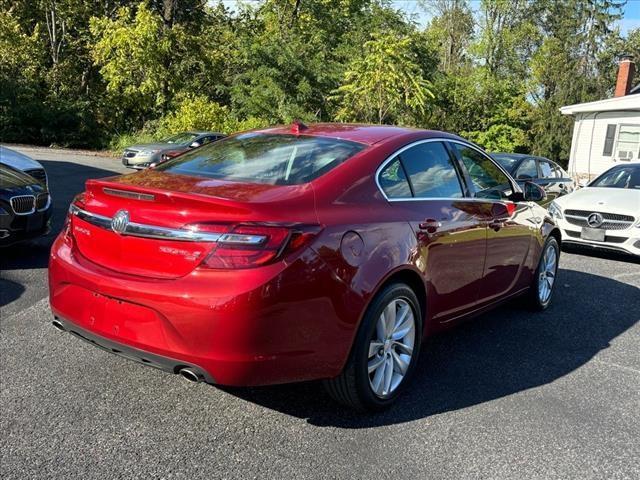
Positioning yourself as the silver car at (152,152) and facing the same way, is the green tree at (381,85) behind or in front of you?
behind

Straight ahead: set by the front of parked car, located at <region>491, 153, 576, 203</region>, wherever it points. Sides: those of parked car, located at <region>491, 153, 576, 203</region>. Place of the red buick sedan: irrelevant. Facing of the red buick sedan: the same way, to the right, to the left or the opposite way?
the opposite way

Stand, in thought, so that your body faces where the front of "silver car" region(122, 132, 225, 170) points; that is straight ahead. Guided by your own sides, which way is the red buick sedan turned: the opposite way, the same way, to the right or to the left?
the opposite way

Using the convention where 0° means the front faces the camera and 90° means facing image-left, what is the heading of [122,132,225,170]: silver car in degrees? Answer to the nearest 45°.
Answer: approximately 45°

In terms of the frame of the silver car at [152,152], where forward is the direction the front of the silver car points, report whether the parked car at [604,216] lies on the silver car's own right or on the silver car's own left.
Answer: on the silver car's own left

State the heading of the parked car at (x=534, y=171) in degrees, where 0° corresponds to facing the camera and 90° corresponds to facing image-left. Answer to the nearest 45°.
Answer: approximately 45°

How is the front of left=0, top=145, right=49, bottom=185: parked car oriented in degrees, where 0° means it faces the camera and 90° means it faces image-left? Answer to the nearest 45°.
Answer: approximately 315°

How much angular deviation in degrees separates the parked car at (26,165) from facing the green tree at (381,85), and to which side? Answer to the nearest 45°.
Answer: approximately 90° to its left

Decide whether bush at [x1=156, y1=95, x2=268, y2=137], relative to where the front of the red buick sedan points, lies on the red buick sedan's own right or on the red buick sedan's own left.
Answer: on the red buick sedan's own left

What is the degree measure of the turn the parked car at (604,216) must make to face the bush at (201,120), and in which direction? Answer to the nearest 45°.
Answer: approximately 90° to its right

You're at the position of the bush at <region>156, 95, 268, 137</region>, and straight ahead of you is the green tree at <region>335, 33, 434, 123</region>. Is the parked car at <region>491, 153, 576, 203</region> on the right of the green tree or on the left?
right

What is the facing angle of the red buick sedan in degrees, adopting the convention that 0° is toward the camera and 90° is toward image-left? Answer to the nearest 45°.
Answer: approximately 225°
